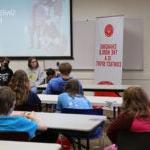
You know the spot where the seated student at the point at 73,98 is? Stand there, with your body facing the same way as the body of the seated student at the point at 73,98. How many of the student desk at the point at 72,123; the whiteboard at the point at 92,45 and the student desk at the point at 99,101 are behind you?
1

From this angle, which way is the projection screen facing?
toward the camera

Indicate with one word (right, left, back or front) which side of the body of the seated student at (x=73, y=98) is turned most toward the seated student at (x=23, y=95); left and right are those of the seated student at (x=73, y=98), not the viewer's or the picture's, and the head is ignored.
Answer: left

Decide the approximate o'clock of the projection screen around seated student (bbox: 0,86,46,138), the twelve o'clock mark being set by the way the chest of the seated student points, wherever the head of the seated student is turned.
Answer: The projection screen is roughly at 12 o'clock from the seated student.

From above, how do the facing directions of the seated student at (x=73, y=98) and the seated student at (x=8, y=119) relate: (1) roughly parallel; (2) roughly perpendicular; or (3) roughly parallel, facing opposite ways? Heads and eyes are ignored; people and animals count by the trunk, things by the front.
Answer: roughly parallel

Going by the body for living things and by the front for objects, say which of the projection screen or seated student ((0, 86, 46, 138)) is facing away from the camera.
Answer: the seated student

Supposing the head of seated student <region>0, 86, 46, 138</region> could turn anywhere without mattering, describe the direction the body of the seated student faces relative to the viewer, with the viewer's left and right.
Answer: facing away from the viewer

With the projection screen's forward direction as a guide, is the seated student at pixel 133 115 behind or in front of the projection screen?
in front

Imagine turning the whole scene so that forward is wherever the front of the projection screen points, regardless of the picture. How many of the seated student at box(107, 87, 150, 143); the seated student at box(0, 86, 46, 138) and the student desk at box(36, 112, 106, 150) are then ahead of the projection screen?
3

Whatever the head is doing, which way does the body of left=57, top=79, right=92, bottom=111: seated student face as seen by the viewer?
away from the camera

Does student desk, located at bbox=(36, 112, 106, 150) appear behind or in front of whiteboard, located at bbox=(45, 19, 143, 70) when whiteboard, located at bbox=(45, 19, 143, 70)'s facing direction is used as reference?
in front

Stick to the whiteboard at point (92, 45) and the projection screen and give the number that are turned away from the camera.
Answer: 0

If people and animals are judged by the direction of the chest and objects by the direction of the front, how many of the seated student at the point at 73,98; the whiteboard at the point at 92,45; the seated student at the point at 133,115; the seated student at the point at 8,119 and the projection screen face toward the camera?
2

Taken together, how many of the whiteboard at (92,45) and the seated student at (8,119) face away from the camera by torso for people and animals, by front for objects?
1

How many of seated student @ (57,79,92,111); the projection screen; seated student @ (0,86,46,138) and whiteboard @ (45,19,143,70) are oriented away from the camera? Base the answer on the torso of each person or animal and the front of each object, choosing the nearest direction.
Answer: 2

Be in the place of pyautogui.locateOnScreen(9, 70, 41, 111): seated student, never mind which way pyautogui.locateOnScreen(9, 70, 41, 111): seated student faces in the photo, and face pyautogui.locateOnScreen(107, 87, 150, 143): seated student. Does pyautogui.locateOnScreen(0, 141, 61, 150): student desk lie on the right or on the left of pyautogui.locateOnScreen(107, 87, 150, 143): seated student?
right

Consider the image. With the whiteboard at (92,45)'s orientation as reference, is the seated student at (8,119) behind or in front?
in front

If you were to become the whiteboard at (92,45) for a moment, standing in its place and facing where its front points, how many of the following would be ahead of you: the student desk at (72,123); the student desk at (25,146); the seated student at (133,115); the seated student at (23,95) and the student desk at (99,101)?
5

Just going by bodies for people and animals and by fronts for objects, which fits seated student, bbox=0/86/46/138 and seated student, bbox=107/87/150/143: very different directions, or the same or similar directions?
same or similar directions
